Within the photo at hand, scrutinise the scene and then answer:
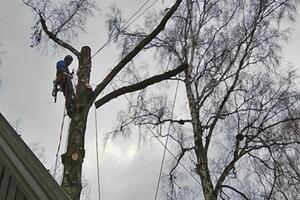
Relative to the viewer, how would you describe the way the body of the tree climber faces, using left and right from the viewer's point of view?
facing to the right of the viewer
